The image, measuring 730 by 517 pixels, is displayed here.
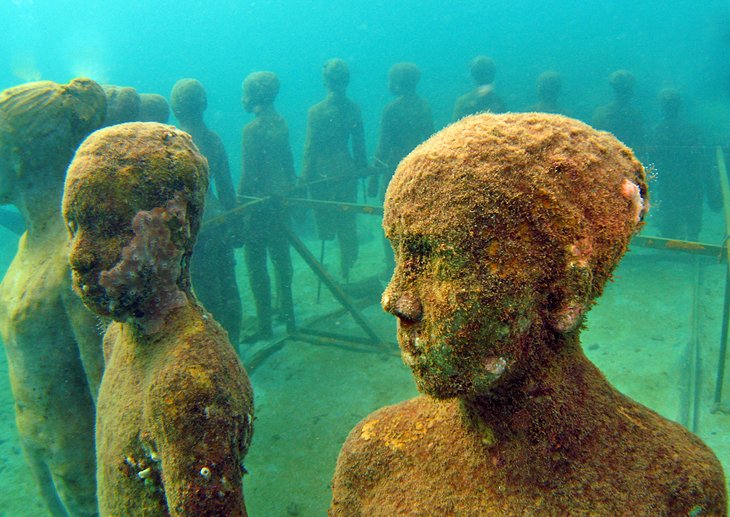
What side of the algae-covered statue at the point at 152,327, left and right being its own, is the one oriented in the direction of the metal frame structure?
back

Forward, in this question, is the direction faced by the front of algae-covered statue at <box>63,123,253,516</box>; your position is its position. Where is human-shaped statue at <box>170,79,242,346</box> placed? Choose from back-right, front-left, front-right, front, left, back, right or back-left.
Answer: back-right

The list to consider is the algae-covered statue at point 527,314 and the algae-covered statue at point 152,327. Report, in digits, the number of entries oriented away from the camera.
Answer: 0

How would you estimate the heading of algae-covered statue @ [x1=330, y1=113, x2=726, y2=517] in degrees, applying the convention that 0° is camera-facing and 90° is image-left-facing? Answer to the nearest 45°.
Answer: approximately 45°

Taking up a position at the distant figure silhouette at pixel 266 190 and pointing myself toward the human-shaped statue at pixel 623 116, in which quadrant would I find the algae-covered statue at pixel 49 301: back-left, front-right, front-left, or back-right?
back-right

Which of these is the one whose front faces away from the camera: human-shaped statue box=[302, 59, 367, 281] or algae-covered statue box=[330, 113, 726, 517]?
the human-shaped statue

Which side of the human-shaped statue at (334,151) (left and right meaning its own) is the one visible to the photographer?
back

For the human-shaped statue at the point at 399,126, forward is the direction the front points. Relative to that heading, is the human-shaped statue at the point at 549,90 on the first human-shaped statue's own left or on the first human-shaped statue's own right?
on the first human-shaped statue's own right

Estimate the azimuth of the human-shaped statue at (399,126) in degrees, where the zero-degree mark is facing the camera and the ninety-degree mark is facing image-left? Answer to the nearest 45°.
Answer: approximately 180°

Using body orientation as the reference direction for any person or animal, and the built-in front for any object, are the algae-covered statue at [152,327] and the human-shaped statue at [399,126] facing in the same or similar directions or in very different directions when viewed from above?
very different directions
